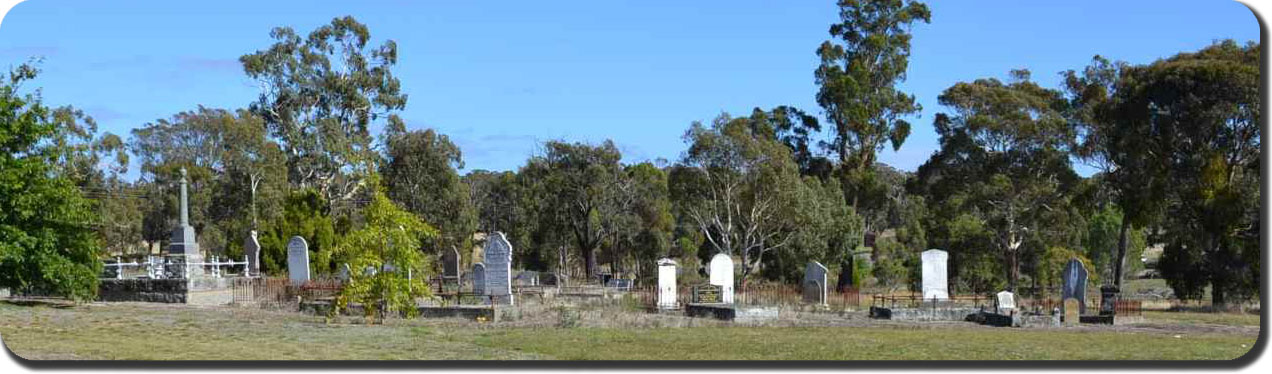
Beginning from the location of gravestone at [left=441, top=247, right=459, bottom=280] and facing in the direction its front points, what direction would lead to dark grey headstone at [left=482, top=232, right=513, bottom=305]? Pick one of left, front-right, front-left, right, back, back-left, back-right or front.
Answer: front

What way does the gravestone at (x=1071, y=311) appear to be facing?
toward the camera

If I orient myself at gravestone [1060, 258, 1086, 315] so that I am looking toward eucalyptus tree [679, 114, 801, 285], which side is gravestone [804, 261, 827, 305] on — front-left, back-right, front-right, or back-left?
front-left

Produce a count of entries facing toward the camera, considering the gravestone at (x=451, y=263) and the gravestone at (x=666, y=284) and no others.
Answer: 2

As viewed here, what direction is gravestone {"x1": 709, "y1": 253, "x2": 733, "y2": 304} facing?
toward the camera

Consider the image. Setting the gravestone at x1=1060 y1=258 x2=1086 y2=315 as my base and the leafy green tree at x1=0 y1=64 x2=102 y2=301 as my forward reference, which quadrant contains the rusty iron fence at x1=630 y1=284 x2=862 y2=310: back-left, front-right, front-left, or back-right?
front-right

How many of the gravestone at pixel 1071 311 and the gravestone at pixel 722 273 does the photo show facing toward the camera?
2

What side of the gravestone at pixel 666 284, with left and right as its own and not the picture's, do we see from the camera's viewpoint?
front

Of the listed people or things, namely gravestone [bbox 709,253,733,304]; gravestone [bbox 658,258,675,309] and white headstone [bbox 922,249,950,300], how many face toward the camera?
3

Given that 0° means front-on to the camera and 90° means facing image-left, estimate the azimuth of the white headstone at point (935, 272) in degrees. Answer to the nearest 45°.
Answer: approximately 0°

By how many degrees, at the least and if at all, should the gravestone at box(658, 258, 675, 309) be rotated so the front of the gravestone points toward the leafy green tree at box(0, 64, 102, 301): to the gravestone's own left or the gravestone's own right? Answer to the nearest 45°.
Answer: approximately 45° to the gravestone's own right
